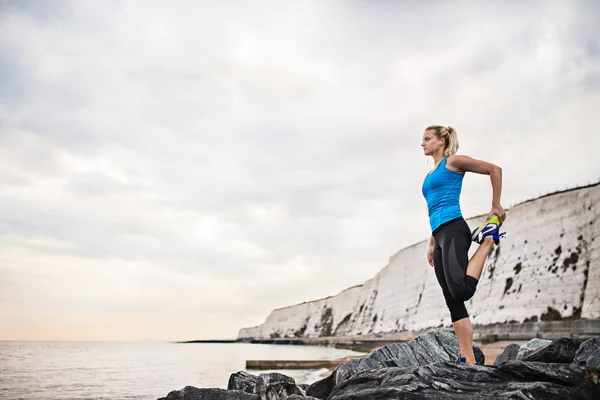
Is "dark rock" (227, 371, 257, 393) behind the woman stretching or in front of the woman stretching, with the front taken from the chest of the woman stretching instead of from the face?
in front

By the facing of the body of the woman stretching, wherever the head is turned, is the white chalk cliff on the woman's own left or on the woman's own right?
on the woman's own right

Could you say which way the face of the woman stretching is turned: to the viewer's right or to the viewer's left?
to the viewer's left

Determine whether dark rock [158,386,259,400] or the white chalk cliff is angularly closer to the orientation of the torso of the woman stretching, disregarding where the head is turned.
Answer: the dark rock

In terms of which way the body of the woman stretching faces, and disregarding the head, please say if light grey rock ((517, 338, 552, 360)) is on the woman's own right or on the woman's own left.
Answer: on the woman's own right

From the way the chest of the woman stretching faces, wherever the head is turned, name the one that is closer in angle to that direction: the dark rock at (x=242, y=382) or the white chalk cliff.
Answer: the dark rock

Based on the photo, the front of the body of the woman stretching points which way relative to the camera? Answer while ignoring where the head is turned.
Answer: to the viewer's left

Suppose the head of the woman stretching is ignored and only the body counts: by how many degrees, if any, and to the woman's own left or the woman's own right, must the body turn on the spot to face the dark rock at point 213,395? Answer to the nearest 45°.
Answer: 0° — they already face it
